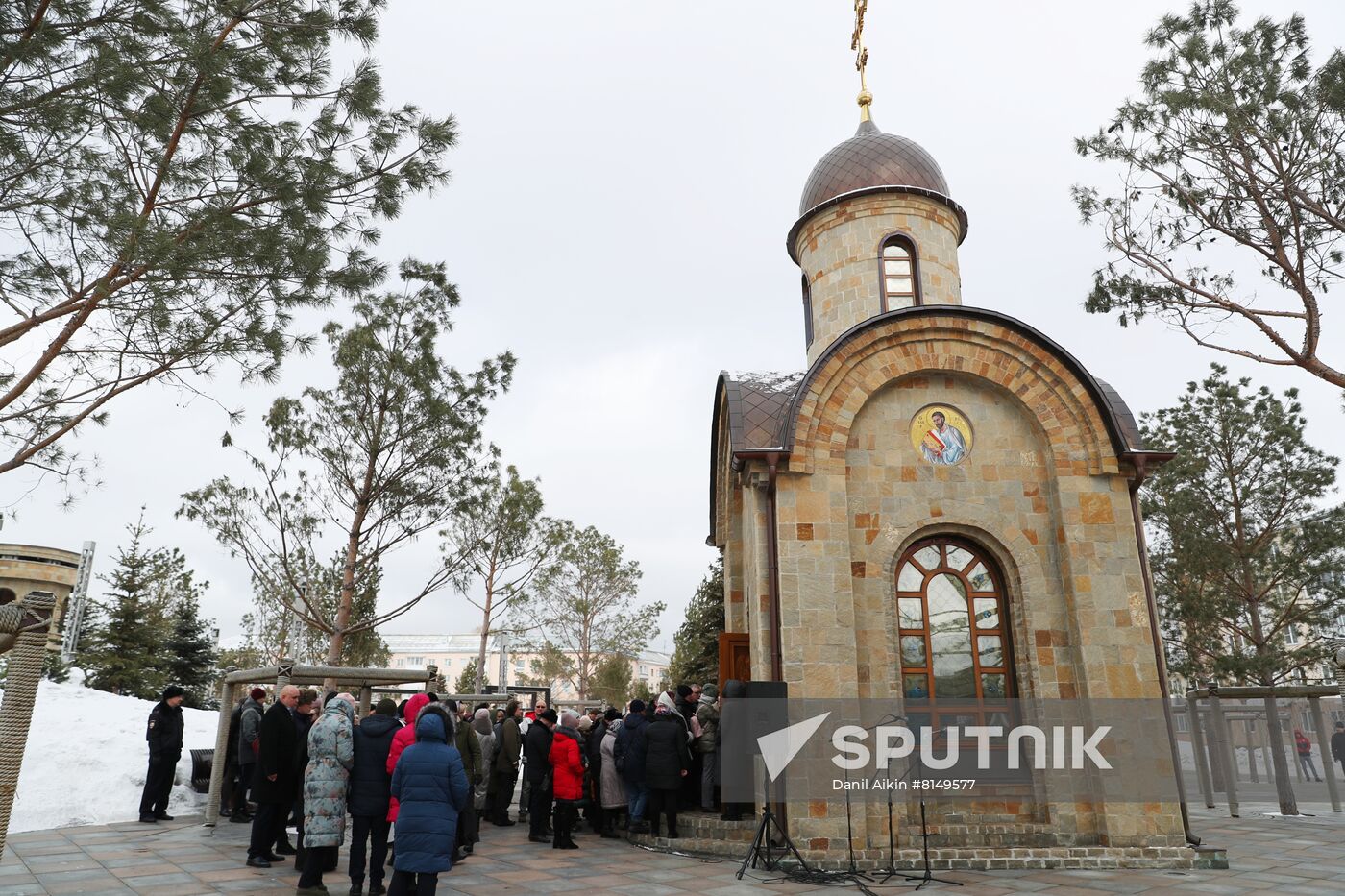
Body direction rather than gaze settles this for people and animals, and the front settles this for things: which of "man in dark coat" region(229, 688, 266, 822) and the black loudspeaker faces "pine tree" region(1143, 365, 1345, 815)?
the man in dark coat

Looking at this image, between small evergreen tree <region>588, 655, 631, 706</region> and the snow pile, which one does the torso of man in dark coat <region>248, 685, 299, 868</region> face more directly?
the small evergreen tree

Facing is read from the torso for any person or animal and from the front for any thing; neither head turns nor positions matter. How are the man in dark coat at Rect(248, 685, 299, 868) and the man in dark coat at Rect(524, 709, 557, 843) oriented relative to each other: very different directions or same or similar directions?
same or similar directions

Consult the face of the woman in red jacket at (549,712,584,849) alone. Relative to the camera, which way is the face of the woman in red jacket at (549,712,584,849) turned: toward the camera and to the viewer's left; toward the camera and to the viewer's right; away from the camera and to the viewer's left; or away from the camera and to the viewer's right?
away from the camera and to the viewer's right

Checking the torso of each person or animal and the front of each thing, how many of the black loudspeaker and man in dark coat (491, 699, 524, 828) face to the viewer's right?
1

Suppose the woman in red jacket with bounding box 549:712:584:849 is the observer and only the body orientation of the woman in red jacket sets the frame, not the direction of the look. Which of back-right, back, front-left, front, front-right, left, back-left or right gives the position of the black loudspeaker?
front-right

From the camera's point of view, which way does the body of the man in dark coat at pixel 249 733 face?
to the viewer's right

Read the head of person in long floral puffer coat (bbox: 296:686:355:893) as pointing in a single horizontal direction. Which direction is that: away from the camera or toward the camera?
away from the camera

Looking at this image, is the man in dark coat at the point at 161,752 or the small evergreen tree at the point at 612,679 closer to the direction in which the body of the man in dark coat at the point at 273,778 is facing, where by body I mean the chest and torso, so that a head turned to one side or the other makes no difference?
the small evergreen tree

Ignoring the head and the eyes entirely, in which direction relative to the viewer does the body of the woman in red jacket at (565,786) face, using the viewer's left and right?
facing away from the viewer and to the right of the viewer

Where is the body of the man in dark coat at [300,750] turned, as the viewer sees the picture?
to the viewer's right

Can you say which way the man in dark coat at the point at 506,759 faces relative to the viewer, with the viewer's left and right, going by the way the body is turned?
facing to the right of the viewer

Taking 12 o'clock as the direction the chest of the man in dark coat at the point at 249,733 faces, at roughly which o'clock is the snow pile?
The snow pile is roughly at 8 o'clock from the man in dark coat.

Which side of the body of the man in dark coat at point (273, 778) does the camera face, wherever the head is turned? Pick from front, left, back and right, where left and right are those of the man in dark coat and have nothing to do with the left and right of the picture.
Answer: right

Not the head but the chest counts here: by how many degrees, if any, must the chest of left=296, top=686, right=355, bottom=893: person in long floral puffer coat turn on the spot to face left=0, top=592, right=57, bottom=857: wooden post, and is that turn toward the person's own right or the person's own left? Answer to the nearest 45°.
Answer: approximately 135° to the person's own left

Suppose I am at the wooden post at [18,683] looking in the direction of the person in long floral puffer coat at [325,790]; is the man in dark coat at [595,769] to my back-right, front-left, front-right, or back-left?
front-left

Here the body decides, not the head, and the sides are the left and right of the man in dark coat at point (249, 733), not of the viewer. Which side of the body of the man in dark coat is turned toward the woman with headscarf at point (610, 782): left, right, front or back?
front

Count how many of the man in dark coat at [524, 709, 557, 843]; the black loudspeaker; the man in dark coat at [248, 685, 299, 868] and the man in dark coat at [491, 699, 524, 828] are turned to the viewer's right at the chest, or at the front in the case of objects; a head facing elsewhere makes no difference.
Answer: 3
